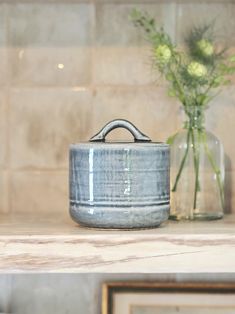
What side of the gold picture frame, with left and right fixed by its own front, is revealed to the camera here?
front
